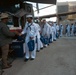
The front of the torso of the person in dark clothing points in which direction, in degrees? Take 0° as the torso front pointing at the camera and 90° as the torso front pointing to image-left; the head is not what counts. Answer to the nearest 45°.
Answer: approximately 270°

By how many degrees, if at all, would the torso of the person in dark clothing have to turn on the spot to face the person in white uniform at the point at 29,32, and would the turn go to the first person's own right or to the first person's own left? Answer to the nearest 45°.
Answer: approximately 45° to the first person's own left
